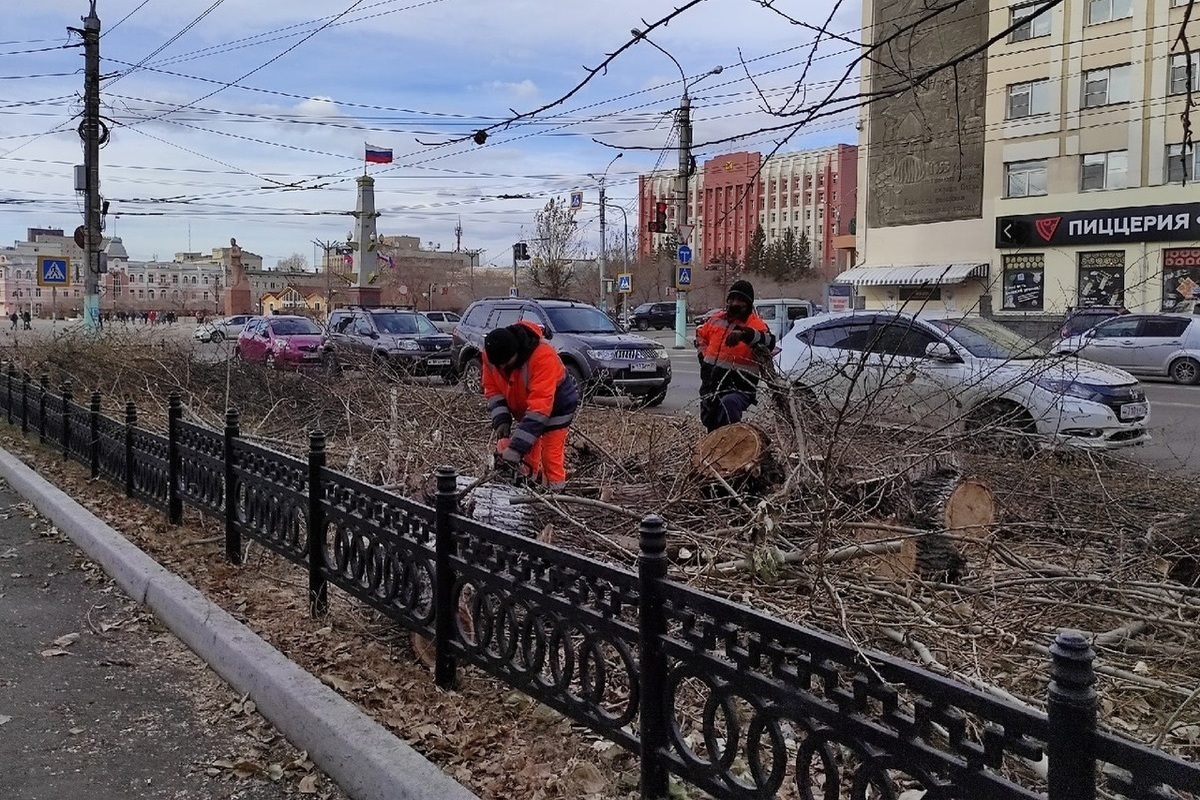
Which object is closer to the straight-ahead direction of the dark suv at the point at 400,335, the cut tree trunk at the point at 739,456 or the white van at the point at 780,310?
the cut tree trunk

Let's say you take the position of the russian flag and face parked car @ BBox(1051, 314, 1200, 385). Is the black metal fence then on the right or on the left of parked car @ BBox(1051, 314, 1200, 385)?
right

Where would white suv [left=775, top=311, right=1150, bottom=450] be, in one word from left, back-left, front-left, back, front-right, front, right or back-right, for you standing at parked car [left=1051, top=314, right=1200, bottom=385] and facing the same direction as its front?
left

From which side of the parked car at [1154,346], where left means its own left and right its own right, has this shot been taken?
left

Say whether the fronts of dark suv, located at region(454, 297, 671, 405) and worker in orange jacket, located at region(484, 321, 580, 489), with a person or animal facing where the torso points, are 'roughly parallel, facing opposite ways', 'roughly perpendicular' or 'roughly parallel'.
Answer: roughly perpendicular

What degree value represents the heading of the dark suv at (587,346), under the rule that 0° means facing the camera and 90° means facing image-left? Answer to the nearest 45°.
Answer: approximately 315°

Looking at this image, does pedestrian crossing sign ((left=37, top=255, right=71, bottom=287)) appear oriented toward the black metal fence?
yes
